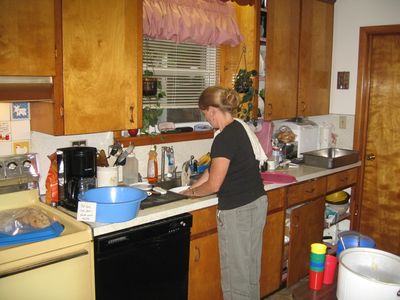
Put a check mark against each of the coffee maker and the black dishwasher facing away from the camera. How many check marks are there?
0

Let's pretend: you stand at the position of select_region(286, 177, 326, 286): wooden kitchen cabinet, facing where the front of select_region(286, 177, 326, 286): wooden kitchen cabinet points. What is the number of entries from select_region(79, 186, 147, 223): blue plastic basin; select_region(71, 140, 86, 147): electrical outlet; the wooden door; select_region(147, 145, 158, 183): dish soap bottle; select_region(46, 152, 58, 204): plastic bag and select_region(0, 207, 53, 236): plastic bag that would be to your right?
5

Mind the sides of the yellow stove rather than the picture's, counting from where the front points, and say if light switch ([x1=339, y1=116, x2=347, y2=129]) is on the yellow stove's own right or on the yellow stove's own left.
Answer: on the yellow stove's own left

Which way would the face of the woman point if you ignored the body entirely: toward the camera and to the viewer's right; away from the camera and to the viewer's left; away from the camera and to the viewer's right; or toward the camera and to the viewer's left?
away from the camera and to the viewer's left

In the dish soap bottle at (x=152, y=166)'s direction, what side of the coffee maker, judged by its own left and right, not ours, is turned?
left

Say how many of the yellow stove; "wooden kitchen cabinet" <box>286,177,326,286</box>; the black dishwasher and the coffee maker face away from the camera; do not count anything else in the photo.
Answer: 0

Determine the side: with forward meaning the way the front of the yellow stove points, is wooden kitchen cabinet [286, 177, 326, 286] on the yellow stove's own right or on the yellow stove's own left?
on the yellow stove's own left

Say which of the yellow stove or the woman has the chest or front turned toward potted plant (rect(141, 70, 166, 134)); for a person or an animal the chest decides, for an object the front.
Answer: the woman

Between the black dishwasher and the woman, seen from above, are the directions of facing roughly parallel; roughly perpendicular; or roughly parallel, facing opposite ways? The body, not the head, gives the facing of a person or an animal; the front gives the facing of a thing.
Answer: roughly parallel, facing opposite ways

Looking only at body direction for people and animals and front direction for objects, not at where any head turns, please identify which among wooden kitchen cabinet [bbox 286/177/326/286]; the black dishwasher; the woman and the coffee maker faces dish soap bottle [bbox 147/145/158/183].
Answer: the woman

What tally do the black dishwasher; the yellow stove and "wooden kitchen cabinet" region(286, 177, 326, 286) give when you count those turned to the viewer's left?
0

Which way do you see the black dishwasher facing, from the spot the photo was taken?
facing the viewer and to the right of the viewer

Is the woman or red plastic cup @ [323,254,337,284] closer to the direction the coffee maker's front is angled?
the red plastic cup

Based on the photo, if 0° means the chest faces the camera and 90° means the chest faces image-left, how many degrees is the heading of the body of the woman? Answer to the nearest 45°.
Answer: approximately 135°
